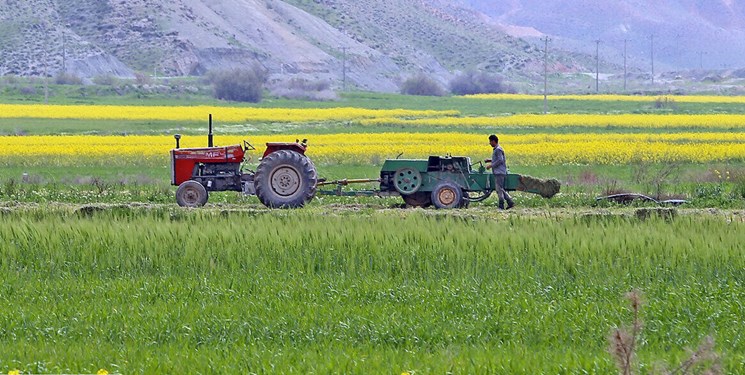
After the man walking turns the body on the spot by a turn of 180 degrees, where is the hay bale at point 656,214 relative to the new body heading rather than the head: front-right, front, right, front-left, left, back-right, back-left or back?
front-right

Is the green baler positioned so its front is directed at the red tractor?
yes

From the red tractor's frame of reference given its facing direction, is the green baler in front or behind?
behind

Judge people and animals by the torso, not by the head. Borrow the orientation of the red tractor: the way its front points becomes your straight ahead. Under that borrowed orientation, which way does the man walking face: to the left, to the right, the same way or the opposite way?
the same way

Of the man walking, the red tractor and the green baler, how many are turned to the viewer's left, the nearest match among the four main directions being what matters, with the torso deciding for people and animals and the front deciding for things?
3

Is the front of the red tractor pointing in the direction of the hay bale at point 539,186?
no

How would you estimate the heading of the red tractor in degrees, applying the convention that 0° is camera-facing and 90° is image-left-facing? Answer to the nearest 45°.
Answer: approximately 90°

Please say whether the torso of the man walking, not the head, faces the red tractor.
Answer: yes

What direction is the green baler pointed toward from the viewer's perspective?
to the viewer's left

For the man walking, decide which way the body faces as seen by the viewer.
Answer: to the viewer's left

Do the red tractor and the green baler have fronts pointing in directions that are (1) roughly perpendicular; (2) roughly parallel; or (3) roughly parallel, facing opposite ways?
roughly parallel

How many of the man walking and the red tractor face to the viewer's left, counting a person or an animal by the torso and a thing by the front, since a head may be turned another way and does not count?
2

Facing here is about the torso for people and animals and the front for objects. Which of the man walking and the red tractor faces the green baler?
the man walking

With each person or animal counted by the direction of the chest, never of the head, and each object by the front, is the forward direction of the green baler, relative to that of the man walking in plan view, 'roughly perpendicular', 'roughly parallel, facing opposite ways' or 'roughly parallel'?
roughly parallel
